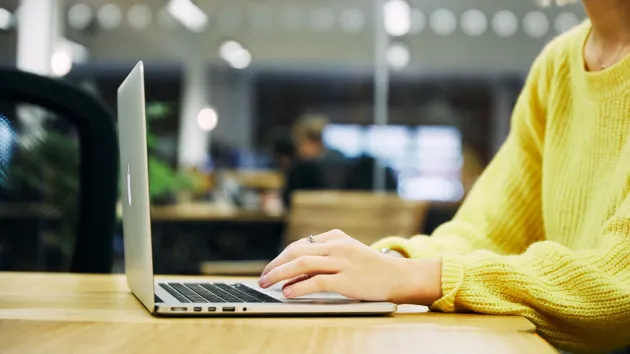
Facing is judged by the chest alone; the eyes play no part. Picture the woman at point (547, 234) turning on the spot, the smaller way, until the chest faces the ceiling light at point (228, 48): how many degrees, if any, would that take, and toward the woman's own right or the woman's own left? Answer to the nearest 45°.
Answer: approximately 135° to the woman's own right

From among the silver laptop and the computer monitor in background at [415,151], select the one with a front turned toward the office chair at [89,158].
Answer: the computer monitor in background

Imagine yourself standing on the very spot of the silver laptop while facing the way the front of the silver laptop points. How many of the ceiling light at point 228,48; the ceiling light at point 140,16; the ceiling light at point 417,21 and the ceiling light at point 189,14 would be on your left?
4

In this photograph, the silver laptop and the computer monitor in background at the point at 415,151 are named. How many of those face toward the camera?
1

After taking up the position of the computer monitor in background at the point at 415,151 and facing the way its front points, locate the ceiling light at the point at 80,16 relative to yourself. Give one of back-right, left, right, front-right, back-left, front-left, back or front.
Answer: front-right

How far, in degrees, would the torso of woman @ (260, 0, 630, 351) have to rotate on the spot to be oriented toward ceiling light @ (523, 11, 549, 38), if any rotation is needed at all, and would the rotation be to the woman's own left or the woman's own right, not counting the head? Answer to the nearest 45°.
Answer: approximately 135° to the woman's own right

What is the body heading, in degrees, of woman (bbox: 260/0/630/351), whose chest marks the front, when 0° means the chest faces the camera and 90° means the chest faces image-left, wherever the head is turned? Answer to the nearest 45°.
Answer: approximately 45°

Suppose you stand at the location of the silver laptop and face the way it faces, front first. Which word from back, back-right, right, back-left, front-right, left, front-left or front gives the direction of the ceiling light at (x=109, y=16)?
left

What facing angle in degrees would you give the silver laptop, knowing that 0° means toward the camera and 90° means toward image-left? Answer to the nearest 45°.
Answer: approximately 270°

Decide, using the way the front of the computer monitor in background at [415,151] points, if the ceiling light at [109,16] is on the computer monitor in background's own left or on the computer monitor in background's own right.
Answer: on the computer monitor in background's own right
